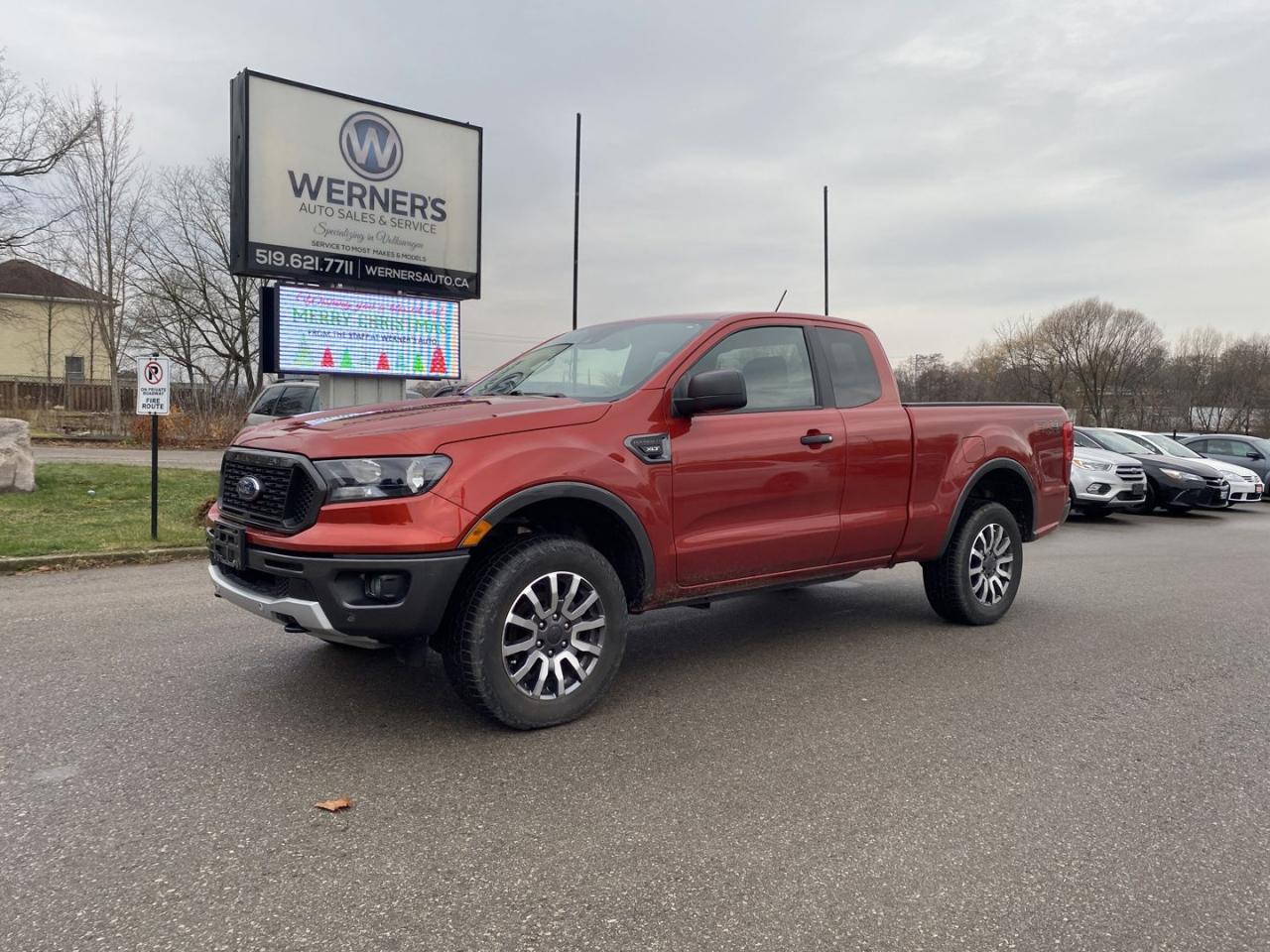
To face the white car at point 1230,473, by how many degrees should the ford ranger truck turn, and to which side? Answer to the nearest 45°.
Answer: approximately 180°

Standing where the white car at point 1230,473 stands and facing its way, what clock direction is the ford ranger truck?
The ford ranger truck is roughly at 2 o'clock from the white car.

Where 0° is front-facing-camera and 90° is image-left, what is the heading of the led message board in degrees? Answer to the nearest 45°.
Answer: approximately 315°

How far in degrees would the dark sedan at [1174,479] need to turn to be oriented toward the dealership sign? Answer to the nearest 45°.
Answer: approximately 90° to its right

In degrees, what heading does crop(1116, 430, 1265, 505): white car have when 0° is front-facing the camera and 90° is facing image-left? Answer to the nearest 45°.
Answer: approximately 315°

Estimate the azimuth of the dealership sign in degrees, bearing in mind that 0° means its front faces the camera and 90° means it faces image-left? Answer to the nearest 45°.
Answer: approximately 315°

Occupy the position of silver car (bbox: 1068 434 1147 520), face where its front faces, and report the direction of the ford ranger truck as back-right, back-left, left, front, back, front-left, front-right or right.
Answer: front-right
